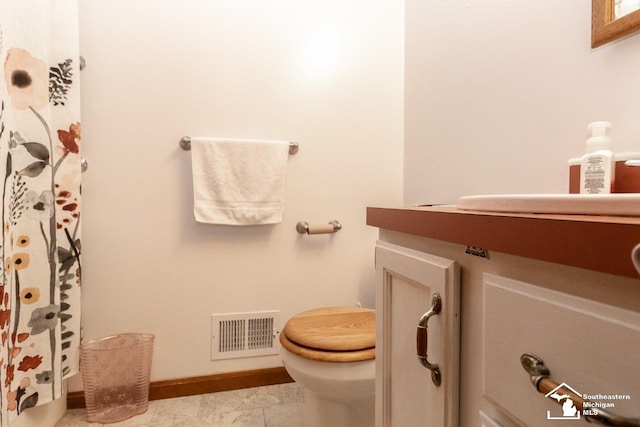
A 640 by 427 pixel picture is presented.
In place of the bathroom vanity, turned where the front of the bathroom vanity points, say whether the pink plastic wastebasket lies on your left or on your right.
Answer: on your right

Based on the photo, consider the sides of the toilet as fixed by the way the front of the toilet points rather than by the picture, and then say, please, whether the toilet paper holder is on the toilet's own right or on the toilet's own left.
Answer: on the toilet's own right

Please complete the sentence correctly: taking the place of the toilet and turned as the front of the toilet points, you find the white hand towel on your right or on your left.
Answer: on your right

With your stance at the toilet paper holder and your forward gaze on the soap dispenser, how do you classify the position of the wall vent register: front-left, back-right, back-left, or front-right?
back-right

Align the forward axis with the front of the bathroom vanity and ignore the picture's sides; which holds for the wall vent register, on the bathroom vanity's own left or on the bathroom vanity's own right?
on the bathroom vanity's own right

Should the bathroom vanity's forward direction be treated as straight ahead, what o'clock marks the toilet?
The toilet is roughly at 3 o'clock from the bathroom vanity.

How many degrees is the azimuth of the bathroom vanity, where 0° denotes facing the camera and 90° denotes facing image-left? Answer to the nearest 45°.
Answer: approximately 45°
